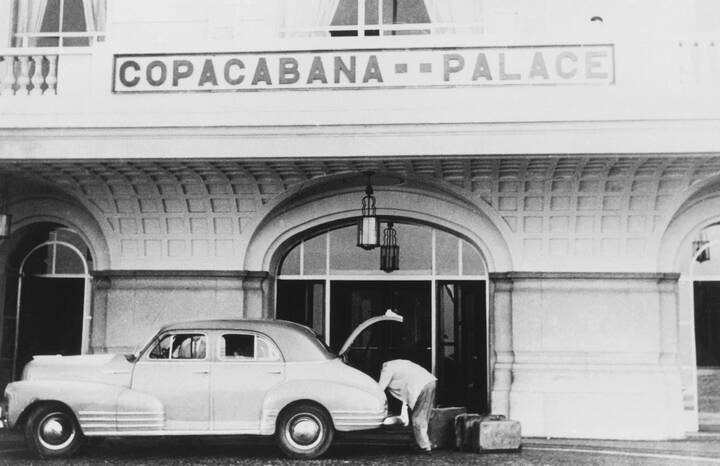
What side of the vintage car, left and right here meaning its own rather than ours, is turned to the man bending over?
back

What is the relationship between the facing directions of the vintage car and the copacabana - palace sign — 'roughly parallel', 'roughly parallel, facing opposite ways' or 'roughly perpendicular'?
roughly perpendicular

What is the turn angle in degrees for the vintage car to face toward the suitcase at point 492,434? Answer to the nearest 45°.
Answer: approximately 180°

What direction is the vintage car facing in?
to the viewer's left

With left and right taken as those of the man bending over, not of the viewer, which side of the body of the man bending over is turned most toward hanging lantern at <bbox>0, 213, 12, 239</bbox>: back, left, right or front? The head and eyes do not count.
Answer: front

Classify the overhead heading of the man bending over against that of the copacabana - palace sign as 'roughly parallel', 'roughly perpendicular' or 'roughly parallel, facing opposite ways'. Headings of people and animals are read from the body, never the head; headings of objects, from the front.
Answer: roughly perpendicular

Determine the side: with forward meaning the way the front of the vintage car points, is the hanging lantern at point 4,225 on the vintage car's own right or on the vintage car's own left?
on the vintage car's own right

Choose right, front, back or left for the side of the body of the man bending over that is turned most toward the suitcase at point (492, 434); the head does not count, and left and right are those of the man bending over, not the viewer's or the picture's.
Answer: back

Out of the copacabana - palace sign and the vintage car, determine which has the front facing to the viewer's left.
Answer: the vintage car

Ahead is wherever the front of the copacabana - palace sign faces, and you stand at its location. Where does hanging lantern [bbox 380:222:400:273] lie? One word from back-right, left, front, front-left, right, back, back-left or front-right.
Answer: back

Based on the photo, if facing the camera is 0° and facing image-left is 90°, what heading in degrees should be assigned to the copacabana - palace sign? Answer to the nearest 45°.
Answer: approximately 0°

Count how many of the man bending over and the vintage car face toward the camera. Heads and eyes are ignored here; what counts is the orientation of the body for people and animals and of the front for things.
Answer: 0

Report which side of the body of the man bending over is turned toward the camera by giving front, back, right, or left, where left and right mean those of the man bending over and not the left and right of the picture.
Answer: left
